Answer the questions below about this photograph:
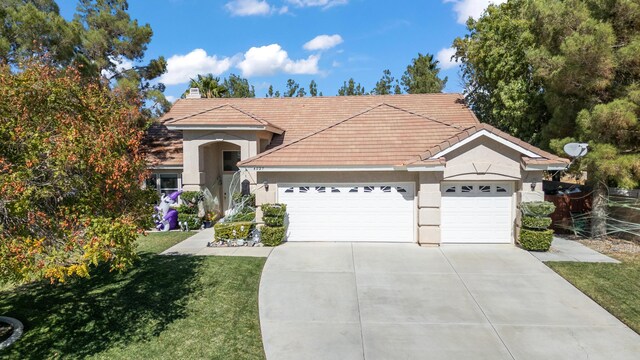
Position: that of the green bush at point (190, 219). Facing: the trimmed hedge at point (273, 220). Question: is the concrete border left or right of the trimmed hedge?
right

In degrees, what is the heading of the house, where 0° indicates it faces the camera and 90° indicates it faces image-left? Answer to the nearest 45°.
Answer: approximately 0°

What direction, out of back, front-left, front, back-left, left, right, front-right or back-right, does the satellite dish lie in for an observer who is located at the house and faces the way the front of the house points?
left

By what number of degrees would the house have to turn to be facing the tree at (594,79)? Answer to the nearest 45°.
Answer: approximately 90° to its left

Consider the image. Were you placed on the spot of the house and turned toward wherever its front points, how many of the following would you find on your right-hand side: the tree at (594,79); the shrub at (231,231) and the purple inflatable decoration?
2

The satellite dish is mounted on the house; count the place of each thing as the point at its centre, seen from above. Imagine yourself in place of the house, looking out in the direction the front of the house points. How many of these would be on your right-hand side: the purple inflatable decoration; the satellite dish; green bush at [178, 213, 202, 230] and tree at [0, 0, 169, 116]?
3

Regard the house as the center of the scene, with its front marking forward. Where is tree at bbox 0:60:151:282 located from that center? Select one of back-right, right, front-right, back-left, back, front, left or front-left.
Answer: front-right

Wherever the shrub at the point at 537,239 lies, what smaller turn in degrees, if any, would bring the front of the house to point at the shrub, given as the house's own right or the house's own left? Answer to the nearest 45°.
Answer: approximately 90° to the house's own left

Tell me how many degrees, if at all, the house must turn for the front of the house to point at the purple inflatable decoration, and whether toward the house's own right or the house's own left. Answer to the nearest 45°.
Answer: approximately 90° to the house's own right

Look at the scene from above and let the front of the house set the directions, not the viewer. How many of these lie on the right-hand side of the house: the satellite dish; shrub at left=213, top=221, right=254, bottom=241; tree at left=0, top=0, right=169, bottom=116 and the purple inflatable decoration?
3
